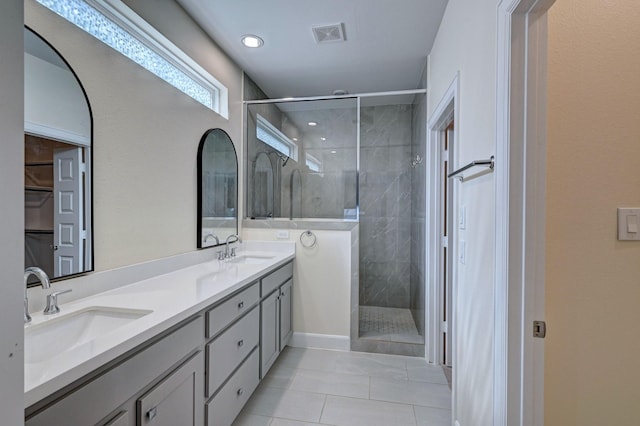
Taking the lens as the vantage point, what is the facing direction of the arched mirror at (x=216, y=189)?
facing the viewer and to the right of the viewer

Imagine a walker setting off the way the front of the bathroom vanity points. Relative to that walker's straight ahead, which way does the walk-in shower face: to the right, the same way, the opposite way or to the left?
to the right

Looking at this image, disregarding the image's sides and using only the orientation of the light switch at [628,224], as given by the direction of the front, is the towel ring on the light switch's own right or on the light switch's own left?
on the light switch's own right

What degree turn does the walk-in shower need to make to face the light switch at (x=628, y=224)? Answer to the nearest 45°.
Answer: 0° — it already faces it

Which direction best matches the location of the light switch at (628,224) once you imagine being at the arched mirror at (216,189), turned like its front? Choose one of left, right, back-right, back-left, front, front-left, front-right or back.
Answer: front

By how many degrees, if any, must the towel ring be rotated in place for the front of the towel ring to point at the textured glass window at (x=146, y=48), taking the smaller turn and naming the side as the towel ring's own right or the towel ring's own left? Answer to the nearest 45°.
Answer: approximately 45° to the towel ring's own right

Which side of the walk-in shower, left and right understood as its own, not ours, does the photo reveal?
front

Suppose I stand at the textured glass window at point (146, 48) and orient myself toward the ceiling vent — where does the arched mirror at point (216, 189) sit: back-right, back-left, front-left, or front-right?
front-left

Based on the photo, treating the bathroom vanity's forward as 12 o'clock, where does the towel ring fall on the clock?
The towel ring is roughly at 9 o'clock from the bathroom vanity.

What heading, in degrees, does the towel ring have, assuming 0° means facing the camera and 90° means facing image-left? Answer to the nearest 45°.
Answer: approximately 0°
